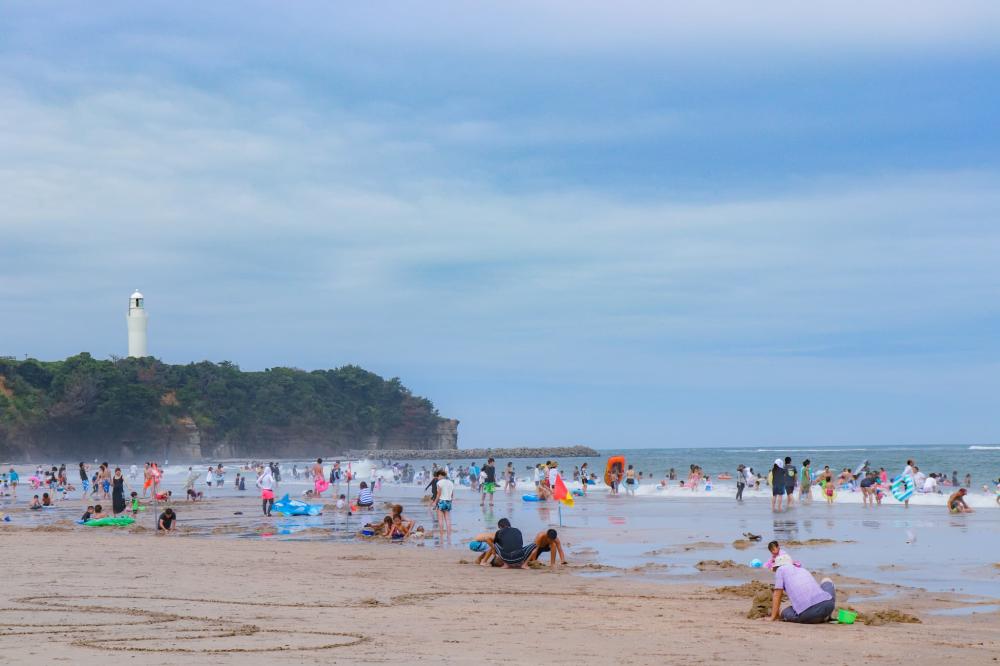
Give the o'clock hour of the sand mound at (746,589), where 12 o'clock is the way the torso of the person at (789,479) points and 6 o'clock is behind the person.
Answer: The sand mound is roughly at 6 o'clock from the person.

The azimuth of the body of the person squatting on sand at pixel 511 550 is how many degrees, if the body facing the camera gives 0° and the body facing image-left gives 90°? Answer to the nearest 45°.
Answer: approximately 180°

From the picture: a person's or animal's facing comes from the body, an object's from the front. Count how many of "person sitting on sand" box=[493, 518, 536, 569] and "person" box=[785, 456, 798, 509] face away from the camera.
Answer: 2

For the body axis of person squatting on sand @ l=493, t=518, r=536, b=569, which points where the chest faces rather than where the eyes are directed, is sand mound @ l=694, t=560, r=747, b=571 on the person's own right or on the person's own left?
on the person's own right

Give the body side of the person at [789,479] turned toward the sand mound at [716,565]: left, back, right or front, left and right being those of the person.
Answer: back

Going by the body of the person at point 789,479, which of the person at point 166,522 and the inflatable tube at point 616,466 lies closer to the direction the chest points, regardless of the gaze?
the inflatable tube

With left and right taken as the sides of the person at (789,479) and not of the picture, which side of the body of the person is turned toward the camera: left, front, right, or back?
back

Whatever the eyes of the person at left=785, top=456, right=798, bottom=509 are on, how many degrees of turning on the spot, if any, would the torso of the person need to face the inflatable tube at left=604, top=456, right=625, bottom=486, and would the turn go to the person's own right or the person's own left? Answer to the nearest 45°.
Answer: approximately 45° to the person's own left
